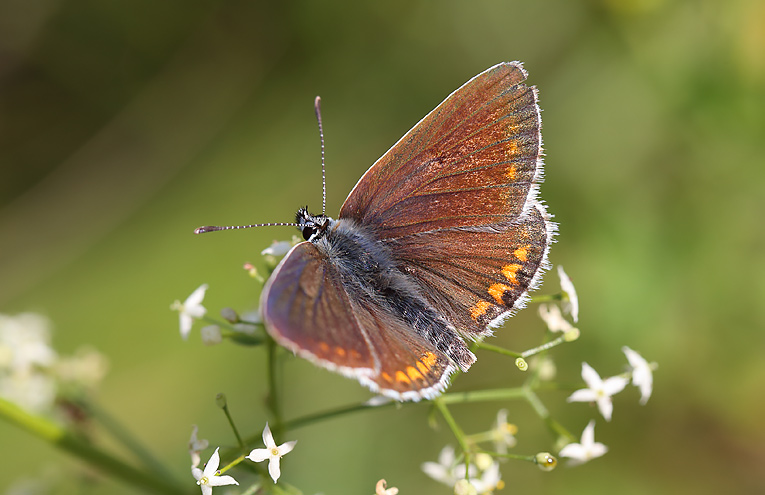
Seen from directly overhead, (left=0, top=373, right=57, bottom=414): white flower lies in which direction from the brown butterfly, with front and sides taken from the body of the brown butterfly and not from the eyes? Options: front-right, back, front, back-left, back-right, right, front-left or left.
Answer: front-left

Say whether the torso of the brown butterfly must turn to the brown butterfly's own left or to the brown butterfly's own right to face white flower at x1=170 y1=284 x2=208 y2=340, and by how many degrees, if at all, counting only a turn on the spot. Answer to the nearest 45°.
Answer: approximately 45° to the brown butterfly's own left

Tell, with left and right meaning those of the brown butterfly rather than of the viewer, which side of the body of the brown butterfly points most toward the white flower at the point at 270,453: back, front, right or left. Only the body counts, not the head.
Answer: left

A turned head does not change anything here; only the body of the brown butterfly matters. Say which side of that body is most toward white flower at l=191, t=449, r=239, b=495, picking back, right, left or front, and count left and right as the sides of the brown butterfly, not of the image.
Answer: left

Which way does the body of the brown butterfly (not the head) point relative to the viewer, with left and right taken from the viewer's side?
facing away from the viewer and to the left of the viewer
